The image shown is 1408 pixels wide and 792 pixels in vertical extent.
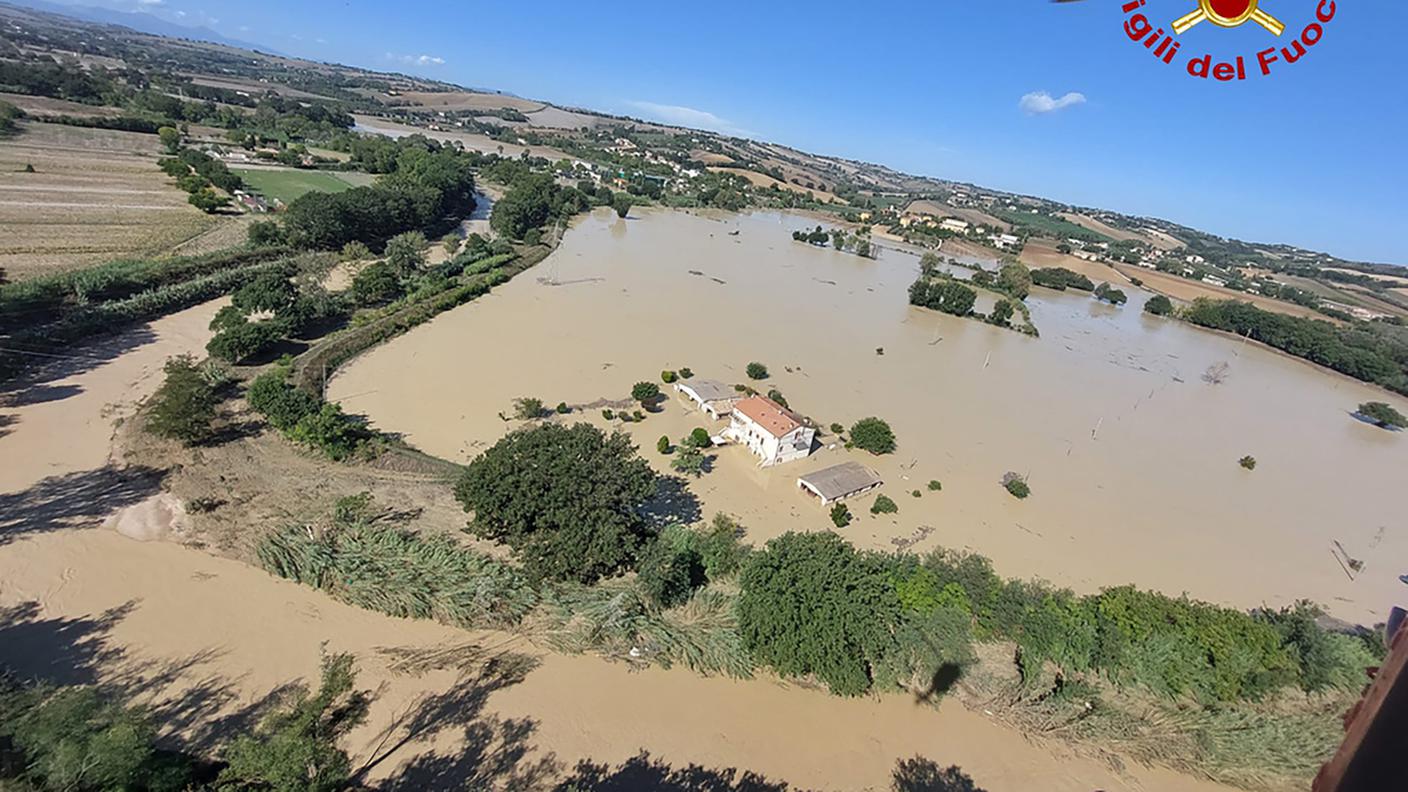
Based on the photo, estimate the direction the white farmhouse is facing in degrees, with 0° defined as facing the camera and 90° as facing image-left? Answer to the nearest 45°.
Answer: approximately 45°

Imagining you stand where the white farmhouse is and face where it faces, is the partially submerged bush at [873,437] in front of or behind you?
behind

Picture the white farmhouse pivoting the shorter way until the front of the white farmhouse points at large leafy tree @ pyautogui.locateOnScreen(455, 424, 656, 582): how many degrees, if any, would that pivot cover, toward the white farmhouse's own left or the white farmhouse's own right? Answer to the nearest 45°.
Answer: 0° — it already faces it

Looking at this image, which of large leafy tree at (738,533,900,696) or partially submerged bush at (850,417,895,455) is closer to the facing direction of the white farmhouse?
the large leafy tree

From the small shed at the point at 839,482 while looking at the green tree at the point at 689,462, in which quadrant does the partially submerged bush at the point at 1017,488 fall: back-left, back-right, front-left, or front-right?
back-right

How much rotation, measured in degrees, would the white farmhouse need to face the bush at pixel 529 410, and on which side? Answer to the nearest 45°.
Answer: approximately 45° to its right

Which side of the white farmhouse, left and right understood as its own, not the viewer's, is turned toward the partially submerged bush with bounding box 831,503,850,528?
left

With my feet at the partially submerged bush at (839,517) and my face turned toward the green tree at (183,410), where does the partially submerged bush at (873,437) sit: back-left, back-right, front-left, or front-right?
back-right

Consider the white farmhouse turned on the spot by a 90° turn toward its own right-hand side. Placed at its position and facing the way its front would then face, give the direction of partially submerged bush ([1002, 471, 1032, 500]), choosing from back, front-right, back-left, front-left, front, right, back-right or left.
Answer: back-right

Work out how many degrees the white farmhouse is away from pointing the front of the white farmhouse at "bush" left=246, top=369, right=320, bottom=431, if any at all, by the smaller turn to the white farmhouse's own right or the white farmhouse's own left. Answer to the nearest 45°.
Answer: approximately 45° to the white farmhouse's own right
